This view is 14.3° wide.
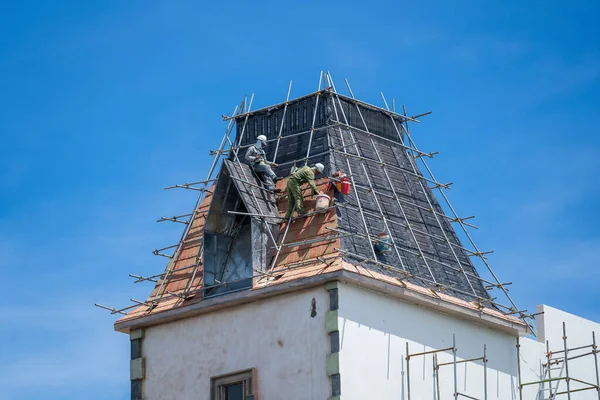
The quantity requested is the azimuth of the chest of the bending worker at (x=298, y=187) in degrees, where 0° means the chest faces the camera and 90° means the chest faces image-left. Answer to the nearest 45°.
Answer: approximately 270°

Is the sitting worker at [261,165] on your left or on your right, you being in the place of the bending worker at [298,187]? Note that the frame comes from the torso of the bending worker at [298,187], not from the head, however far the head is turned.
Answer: on your left

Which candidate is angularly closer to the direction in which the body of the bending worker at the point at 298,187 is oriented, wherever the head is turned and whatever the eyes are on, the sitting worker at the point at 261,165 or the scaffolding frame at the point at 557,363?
the scaffolding frame
